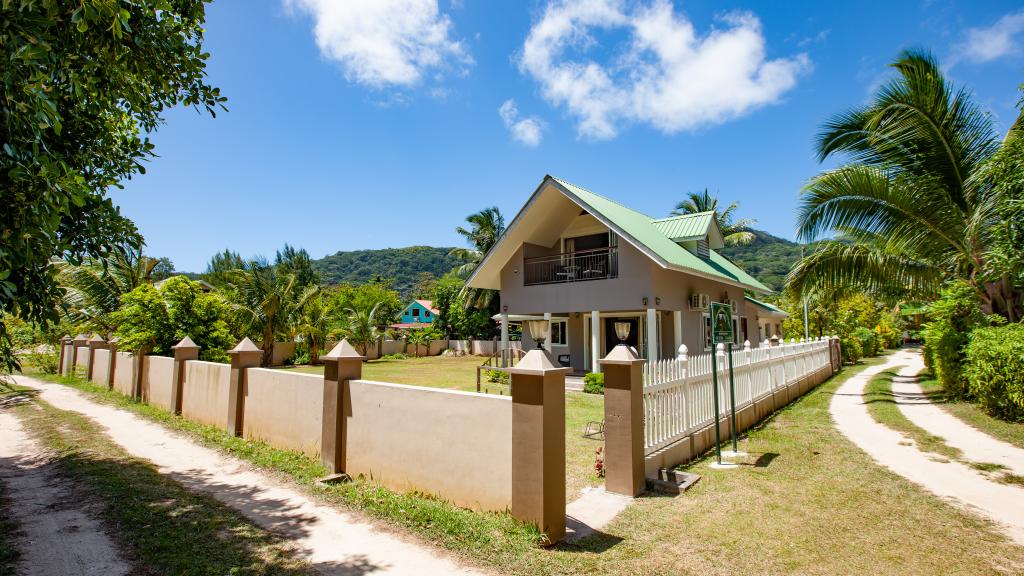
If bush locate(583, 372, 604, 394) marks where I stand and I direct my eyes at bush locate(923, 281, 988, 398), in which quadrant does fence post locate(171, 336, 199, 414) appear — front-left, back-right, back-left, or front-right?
back-right

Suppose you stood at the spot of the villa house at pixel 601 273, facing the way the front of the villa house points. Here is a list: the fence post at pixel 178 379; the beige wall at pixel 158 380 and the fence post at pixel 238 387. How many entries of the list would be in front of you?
3

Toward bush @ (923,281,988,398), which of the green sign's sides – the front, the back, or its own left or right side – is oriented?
left

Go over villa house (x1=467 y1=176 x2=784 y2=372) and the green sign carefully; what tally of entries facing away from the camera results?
0

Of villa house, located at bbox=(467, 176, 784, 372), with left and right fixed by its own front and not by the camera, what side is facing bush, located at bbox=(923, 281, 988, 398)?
left

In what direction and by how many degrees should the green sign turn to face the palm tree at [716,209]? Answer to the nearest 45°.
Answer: approximately 135° to its left

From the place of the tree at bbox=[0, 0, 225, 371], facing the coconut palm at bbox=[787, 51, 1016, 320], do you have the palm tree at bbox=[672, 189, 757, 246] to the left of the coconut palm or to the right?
left

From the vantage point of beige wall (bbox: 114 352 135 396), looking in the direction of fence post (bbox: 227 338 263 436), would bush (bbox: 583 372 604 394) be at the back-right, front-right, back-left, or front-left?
front-left

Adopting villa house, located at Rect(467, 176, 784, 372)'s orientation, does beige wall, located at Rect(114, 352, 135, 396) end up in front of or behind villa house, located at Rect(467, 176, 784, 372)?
in front

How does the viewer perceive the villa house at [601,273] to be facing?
facing the viewer and to the left of the viewer

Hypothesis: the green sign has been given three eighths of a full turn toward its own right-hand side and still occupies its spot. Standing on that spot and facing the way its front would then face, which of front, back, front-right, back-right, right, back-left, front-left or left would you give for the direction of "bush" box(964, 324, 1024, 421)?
back-right

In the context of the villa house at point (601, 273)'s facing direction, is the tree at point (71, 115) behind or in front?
in front

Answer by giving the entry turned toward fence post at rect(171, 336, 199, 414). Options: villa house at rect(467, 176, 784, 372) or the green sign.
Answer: the villa house

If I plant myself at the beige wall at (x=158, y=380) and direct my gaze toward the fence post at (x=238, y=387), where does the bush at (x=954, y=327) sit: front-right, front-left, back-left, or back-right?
front-left

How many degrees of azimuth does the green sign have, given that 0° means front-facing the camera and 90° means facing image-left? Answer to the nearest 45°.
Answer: approximately 315°

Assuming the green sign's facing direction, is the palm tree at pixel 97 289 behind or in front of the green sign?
behind

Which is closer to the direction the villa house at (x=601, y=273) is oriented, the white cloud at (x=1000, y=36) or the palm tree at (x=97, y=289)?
the palm tree

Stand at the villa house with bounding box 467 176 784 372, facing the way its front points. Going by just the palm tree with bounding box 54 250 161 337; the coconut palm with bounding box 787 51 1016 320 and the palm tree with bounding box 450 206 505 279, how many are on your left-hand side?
1
